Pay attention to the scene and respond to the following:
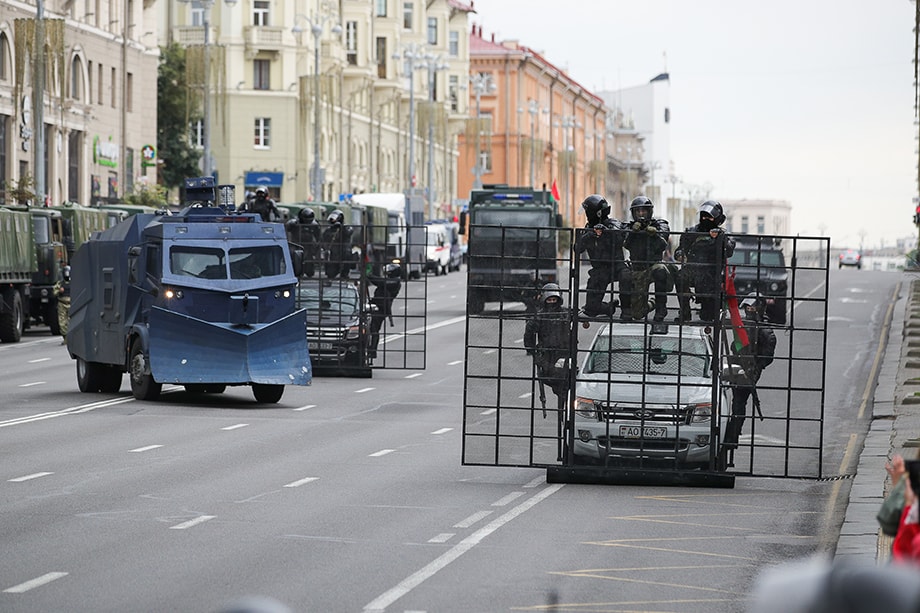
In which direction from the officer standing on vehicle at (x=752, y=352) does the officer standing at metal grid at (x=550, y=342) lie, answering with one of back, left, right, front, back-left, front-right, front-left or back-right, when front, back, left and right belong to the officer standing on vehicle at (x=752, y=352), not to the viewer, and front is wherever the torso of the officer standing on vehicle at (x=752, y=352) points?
front-right

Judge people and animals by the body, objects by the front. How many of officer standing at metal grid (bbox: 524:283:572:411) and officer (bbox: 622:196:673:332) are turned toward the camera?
2

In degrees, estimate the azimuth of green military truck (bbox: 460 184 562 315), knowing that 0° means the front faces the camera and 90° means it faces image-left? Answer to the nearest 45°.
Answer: approximately 0°

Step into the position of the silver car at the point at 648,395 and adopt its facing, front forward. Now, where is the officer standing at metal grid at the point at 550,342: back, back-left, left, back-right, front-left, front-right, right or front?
right

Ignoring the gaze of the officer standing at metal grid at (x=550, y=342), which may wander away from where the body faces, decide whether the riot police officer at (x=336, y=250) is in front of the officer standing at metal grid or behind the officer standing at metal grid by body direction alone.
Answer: behind

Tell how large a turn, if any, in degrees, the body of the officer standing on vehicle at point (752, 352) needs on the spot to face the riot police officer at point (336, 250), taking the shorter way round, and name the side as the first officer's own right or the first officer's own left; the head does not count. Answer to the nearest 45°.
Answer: approximately 90° to the first officer's own right

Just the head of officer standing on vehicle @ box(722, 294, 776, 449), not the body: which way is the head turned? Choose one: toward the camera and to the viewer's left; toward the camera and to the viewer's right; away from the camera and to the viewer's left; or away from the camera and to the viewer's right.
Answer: toward the camera and to the viewer's left

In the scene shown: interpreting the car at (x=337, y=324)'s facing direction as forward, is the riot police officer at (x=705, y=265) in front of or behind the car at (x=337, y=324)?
in front
